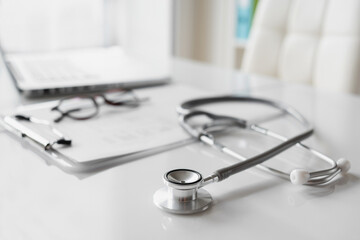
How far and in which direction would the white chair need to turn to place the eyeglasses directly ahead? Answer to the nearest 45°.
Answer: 0° — it already faces it

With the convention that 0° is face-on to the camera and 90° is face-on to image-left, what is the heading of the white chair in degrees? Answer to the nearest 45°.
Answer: approximately 45°
